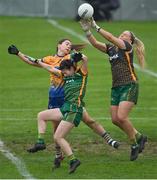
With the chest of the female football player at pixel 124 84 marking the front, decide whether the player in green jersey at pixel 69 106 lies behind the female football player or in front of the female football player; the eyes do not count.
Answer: in front

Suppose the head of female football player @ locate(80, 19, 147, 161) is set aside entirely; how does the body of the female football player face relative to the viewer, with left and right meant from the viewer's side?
facing the viewer and to the left of the viewer
